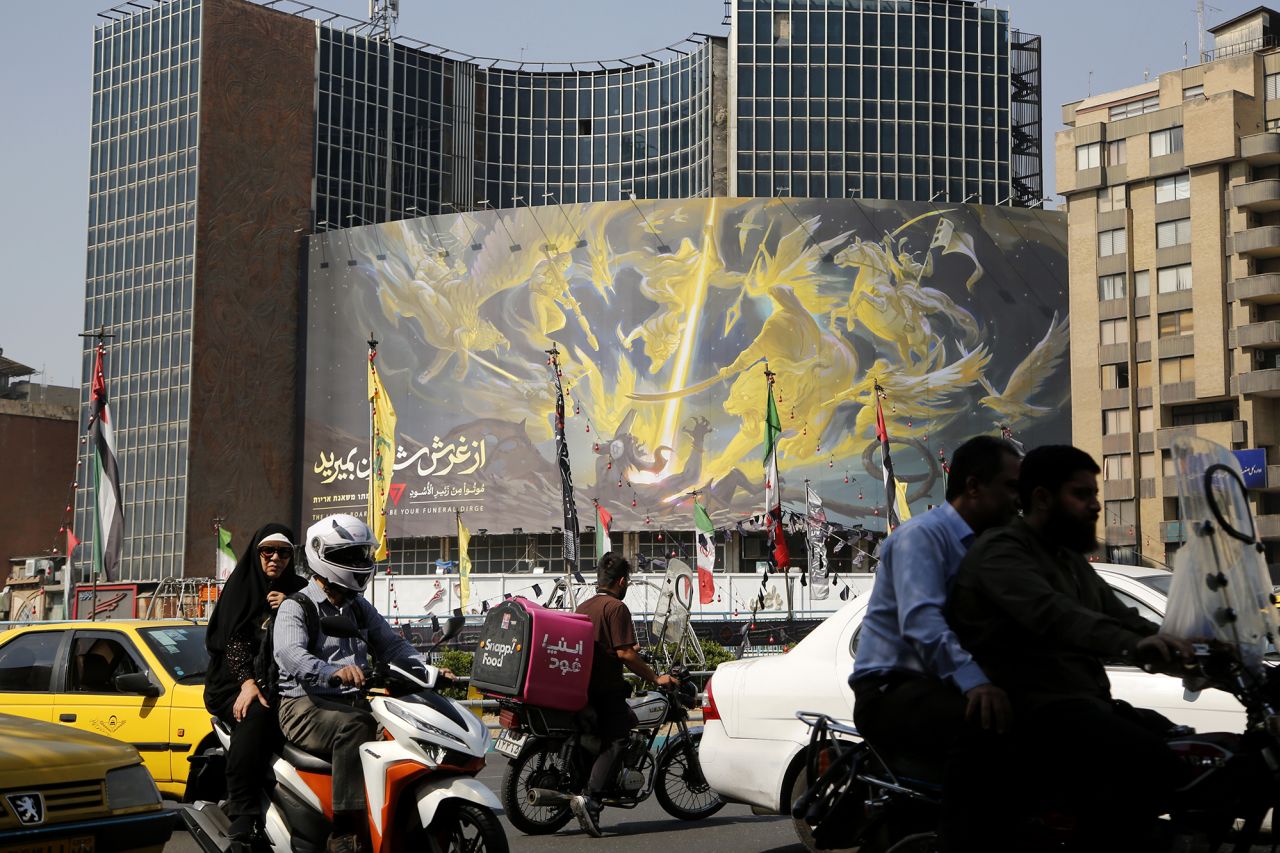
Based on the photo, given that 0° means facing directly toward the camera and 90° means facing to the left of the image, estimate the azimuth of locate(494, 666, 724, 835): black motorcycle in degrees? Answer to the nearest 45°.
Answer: approximately 225°

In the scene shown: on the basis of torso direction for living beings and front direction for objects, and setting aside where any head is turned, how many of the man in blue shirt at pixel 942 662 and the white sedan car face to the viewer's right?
2

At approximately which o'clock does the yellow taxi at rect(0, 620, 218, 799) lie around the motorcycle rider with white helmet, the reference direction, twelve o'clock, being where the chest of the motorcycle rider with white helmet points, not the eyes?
The yellow taxi is roughly at 7 o'clock from the motorcycle rider with white helmet.

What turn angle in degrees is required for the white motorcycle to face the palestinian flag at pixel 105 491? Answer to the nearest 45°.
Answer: approximately 135° to its left

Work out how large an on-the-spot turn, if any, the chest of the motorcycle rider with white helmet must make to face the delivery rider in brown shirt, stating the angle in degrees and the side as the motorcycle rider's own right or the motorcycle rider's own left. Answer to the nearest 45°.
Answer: approximately 90° to the motorcycle rider's own left

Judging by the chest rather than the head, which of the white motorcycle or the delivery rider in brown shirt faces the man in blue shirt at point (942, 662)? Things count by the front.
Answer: the white motorcycle

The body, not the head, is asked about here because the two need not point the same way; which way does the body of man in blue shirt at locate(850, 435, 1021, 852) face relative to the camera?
to the viewer's right

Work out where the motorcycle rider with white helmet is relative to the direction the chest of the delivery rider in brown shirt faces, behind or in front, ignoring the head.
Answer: behind
